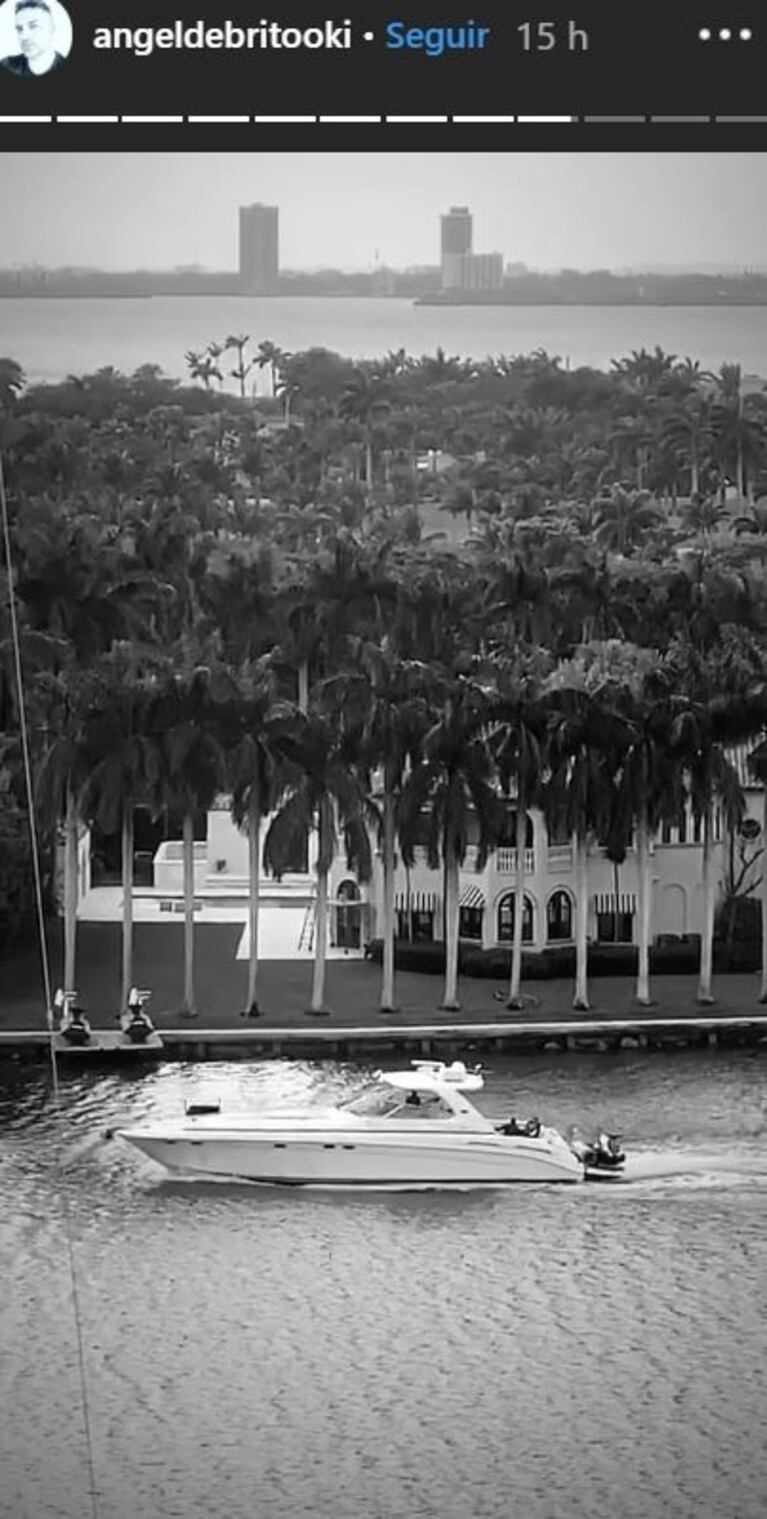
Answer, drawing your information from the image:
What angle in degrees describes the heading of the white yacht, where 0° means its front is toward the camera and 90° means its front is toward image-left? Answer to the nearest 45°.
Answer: approximately 90°

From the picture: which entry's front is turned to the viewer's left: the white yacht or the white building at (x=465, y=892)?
the white yacht

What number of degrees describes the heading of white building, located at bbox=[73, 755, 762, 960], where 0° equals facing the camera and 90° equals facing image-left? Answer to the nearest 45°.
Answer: approximately 0°

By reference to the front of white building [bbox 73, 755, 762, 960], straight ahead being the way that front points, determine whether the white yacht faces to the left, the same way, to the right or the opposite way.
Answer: to the right

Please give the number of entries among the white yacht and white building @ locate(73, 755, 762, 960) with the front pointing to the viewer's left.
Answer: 1

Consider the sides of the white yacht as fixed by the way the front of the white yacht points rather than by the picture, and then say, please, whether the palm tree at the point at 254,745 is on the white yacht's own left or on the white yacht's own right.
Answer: on the white yacht's own right
